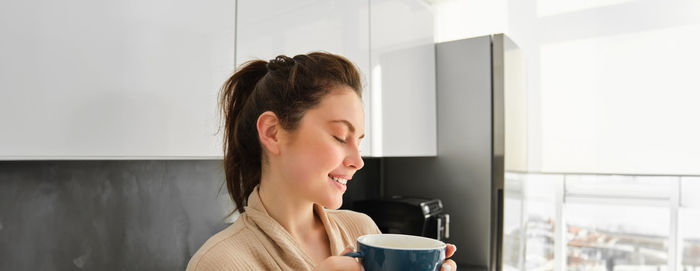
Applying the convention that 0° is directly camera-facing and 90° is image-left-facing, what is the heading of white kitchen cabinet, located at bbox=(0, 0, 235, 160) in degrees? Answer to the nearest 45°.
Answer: approximately 0°

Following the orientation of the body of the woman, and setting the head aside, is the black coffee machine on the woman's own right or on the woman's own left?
on the woman's own left

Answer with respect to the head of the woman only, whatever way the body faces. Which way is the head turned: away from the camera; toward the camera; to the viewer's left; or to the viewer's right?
to the viewer's right

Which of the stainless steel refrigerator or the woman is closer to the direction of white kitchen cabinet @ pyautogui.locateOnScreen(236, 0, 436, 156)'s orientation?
the woman

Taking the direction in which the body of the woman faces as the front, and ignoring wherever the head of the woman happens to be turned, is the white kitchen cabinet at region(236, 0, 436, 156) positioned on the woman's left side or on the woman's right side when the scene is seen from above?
on the woman's left side

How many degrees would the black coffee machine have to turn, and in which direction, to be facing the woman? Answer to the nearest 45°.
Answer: approximately 45° to its right

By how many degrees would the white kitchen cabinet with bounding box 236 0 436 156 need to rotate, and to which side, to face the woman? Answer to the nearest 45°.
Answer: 0° — it already faces them

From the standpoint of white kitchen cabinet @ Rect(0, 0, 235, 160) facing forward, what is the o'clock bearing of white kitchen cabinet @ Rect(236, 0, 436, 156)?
white kitchen cabinet @ Rect(236, 0, 436, 156) is roughly at 8 o'clock from white kitchen cabinet @ Rect(0, 0, 235, 160).

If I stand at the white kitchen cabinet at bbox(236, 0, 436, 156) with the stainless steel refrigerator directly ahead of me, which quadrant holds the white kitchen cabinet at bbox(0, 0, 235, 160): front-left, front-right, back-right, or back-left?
back-right

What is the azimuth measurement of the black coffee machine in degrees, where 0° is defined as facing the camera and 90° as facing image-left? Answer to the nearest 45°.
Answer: approximately 315°
